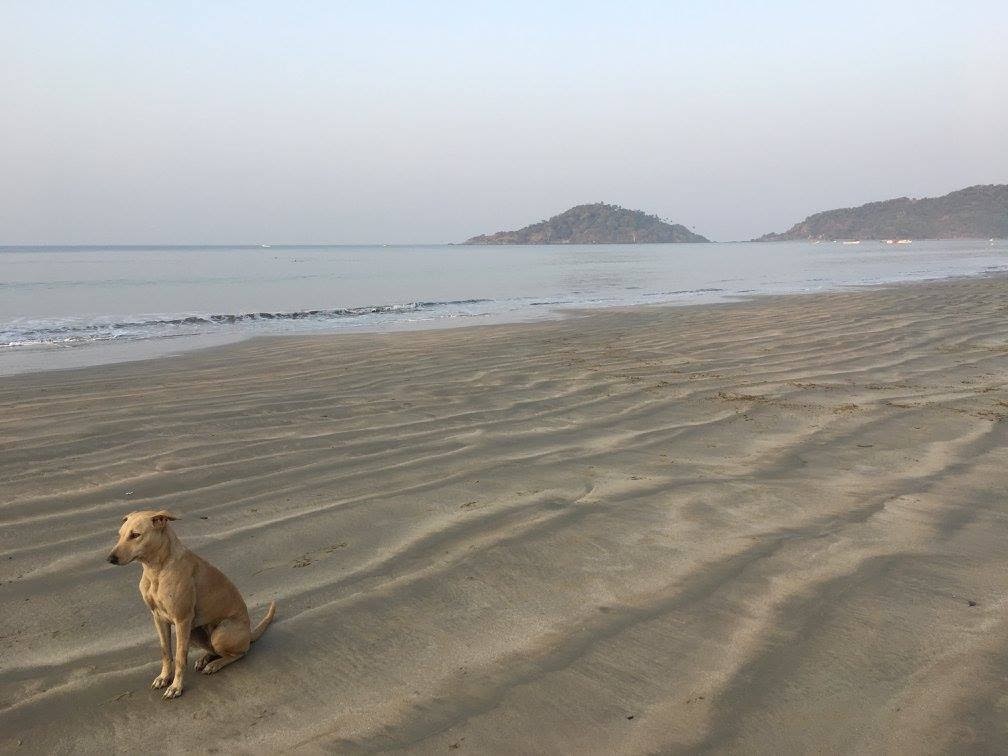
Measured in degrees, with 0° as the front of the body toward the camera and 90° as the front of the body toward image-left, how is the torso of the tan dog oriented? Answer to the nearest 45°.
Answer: approximately 45°
